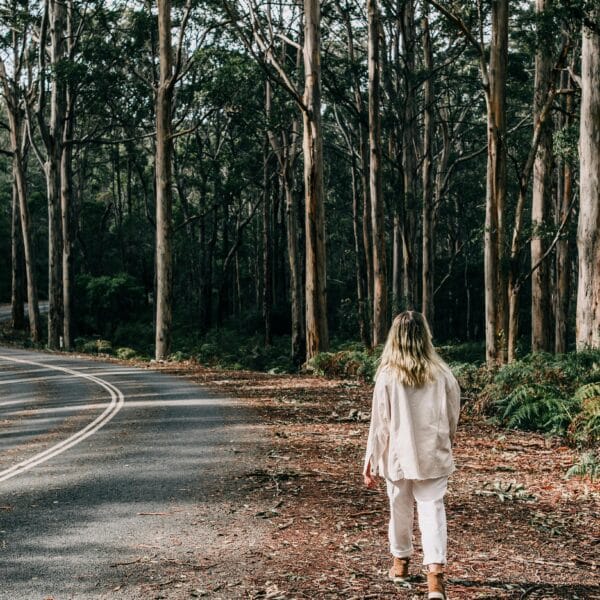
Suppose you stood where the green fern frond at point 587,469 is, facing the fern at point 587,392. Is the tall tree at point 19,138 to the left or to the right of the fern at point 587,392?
left

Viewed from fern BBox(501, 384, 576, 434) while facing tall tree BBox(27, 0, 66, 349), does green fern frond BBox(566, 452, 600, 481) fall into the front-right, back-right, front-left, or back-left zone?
back-left

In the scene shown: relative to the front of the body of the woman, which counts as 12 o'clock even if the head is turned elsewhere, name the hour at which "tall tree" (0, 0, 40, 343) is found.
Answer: The tall tree is roughly at 11 o'clock from the woman.

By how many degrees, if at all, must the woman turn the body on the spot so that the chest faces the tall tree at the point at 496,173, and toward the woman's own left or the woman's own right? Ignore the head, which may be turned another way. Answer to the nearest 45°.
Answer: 0° — they already face it

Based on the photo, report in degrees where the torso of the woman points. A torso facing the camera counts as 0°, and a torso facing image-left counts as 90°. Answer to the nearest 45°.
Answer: approximately 180°

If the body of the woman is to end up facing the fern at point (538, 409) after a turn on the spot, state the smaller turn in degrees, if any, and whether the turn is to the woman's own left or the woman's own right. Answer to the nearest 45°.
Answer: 0° — they already face it

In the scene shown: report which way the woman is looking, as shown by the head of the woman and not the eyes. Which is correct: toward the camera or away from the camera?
away from the camera

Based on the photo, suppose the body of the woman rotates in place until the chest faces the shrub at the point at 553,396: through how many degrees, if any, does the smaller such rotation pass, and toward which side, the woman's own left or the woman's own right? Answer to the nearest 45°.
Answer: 0° — they already face it
